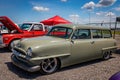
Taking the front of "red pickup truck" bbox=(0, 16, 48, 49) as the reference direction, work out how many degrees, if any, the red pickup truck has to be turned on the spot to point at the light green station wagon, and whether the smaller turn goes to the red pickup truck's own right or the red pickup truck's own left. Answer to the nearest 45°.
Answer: approximately 90° to the red pickup truck's own left

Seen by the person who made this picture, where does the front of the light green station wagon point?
facing the viewer and to the left of the viewer

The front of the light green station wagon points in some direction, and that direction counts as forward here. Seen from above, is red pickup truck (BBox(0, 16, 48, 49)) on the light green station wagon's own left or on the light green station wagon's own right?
on the light green station wagon's own right

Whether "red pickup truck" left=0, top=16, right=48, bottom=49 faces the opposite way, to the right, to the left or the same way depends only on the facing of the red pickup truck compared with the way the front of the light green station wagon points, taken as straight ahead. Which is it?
the same way

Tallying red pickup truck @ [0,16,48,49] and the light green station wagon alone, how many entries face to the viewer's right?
0
